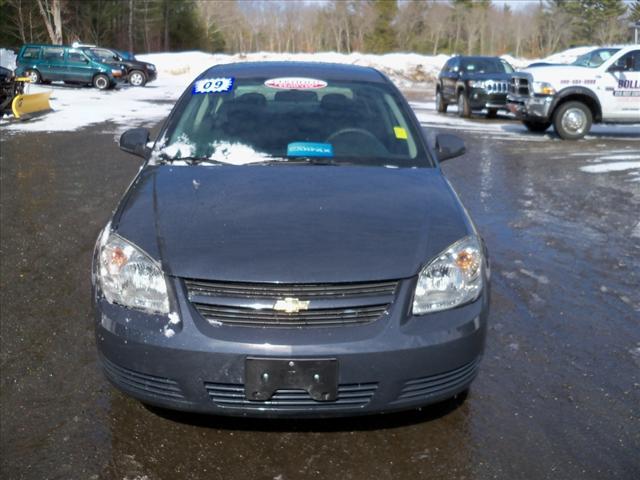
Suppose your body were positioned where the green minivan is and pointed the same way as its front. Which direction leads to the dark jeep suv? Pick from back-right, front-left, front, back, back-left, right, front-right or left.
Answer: front-right

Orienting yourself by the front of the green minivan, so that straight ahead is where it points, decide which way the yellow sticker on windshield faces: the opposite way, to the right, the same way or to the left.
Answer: to the right

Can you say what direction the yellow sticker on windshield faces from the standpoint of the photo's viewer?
facing the viewer

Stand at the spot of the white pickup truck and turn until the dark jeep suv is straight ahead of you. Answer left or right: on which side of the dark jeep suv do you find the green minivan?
left

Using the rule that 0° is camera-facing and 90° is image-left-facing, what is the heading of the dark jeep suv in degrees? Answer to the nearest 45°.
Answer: approximately 315°

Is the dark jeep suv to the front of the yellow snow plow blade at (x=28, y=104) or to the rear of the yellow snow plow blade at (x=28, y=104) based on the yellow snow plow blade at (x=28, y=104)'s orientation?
to the front

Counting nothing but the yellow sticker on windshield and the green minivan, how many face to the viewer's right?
1

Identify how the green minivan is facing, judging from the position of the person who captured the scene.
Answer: facing to the right of the viewer

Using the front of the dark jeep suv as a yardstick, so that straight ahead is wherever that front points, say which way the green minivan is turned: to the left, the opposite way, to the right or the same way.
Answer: to the left

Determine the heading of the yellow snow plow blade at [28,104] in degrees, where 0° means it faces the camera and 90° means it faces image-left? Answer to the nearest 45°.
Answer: approximately 315°

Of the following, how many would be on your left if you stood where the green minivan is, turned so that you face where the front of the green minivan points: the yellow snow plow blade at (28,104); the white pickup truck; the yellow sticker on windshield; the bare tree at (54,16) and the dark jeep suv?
1

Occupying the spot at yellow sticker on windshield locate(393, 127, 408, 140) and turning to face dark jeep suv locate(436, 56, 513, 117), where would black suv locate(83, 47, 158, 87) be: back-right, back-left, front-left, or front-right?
front-left

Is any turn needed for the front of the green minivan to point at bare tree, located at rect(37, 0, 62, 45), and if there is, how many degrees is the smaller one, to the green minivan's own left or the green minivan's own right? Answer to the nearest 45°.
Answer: approximately 90° to the green minivan's own left

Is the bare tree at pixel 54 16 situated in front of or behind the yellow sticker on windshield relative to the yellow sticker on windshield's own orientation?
behind

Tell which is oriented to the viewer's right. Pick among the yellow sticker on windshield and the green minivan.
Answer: the green minivan

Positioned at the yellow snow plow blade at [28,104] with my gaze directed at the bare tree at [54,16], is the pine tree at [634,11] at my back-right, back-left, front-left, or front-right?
front-right
